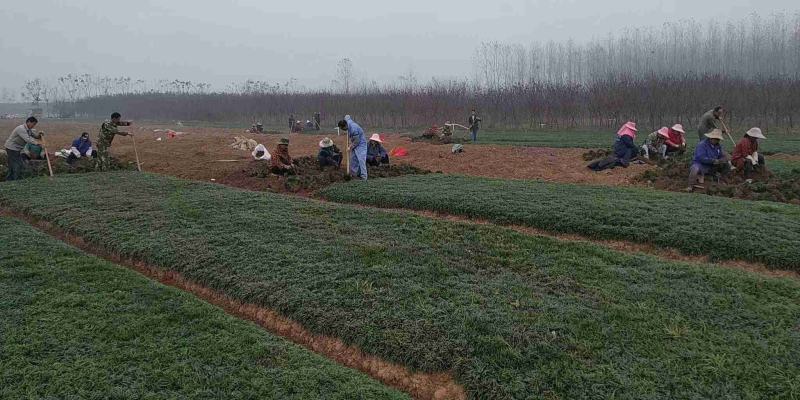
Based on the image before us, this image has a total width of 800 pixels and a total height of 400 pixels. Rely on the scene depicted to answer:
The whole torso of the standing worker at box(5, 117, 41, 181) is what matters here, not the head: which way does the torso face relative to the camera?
to the viewer's right

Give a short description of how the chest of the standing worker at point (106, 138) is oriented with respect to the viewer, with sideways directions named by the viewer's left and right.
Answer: facing to the right of the viewer

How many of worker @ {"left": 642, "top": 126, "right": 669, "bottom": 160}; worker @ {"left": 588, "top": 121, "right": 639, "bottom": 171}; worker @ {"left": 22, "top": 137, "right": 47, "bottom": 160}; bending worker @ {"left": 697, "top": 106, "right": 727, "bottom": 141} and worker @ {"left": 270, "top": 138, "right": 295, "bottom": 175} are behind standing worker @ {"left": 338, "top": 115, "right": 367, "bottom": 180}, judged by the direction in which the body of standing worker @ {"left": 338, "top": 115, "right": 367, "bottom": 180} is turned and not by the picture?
3

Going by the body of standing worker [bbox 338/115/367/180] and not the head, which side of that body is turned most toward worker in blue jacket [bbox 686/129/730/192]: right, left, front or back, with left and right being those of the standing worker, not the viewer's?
back

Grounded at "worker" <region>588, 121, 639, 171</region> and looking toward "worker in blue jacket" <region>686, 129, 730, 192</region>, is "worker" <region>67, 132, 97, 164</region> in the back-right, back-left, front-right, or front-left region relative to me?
back-right

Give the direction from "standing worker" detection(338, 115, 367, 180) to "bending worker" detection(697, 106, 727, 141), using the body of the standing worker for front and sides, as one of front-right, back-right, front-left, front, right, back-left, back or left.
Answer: back

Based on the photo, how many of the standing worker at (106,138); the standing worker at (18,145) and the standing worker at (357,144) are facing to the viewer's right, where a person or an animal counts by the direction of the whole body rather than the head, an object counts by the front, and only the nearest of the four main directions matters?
2

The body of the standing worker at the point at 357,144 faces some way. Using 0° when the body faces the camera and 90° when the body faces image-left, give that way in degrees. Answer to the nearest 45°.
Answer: approximately 90°
